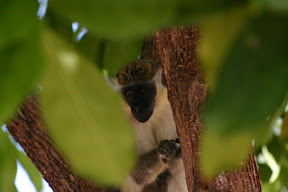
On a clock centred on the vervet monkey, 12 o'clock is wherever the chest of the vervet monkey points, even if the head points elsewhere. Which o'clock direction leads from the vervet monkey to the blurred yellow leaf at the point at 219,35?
The blurred yellow leaf is roughly at 12 o'clock from the vervet monkey.

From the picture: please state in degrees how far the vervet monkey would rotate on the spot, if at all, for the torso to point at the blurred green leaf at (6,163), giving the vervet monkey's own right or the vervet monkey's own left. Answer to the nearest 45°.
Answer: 0° — it already faces it

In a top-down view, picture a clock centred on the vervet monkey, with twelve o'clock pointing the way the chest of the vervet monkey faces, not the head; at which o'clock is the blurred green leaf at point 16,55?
The blurred green leaf is roughly at 12 o'clock from the vervet monkey.

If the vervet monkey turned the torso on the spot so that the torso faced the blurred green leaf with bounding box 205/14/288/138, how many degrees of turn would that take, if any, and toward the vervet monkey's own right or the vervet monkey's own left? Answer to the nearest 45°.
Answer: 0° — it already faces it

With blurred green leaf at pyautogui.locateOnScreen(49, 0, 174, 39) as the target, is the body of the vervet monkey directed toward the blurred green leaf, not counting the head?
yes

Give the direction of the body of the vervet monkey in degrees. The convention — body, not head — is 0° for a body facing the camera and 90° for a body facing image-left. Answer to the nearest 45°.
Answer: approximately 0°

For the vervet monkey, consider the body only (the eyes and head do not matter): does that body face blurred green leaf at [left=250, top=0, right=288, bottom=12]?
yes

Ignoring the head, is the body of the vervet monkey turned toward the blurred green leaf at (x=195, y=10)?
yes
